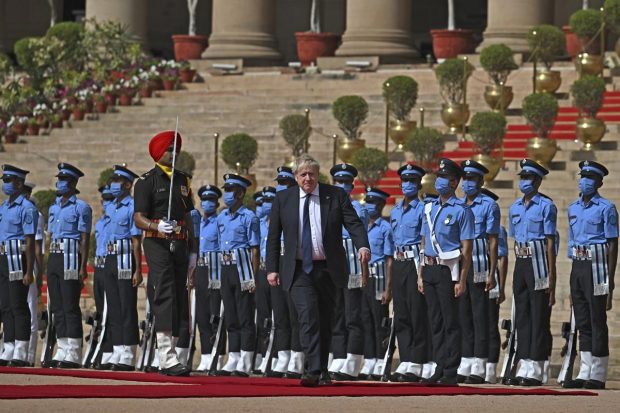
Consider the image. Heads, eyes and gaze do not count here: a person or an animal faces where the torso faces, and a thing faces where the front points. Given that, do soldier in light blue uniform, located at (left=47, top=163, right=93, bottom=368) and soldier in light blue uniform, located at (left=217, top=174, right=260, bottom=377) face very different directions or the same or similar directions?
same or similar directions

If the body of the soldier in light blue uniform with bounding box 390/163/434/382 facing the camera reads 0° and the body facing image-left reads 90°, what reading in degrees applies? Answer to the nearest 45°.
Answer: approximately 45°

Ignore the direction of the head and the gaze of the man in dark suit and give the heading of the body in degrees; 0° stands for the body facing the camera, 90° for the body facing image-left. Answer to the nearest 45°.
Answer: approximately 0°

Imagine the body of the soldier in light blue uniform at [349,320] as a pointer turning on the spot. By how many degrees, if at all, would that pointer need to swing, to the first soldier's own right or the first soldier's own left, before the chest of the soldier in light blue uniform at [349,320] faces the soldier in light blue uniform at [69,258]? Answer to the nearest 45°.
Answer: approximately 45° to the first soldier's own right

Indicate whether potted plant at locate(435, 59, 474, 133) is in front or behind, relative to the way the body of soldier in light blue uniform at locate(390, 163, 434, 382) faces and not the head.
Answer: behind

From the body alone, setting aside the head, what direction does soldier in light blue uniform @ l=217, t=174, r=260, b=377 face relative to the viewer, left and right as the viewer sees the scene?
facing the viewer and to the left of the viewer

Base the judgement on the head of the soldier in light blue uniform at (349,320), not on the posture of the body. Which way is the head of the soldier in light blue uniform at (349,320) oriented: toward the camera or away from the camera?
toward the camera

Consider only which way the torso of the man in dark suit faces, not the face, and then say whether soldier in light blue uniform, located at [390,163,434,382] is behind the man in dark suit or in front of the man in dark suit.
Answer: behind
